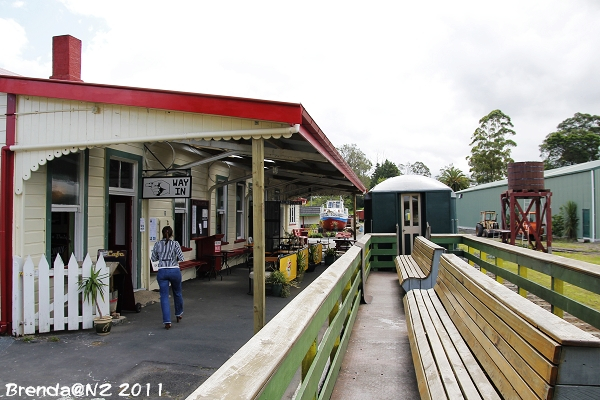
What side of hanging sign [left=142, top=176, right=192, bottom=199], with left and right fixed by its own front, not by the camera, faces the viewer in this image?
front

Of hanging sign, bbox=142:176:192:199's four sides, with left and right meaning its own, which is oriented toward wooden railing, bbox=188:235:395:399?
front

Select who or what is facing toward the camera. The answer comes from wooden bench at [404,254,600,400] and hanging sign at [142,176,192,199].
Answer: the hanging sign

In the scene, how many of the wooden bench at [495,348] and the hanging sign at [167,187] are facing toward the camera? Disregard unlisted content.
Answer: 1

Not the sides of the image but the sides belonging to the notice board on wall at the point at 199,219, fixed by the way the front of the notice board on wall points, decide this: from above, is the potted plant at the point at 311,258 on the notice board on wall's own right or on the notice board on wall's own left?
on the notice board on wall's own left

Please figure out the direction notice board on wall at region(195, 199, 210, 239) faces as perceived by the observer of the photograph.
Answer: facing the viewer and to the right of the viewer

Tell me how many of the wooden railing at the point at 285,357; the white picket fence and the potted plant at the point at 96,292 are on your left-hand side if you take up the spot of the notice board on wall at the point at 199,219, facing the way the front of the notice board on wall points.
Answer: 0

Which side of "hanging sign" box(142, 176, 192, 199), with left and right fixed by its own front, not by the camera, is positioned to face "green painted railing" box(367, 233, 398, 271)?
left

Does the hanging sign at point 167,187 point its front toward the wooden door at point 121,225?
no

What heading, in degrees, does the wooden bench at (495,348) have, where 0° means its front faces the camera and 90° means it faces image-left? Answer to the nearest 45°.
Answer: approximately 90°

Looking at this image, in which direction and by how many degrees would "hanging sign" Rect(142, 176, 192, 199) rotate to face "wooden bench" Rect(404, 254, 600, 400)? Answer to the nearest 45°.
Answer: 0° — it already faces it

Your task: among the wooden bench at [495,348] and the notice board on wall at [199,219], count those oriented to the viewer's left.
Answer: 1

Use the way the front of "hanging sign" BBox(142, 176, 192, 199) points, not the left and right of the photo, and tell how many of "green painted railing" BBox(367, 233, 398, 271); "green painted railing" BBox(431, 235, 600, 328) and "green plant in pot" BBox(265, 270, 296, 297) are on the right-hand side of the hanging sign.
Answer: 0

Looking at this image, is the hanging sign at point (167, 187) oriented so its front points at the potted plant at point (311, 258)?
no

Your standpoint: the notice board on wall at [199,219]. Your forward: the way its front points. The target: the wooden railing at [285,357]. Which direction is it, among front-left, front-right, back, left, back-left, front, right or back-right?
front-right

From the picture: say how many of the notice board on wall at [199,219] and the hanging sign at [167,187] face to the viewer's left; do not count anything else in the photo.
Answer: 0

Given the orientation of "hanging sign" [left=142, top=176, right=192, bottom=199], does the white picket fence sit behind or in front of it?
in front
